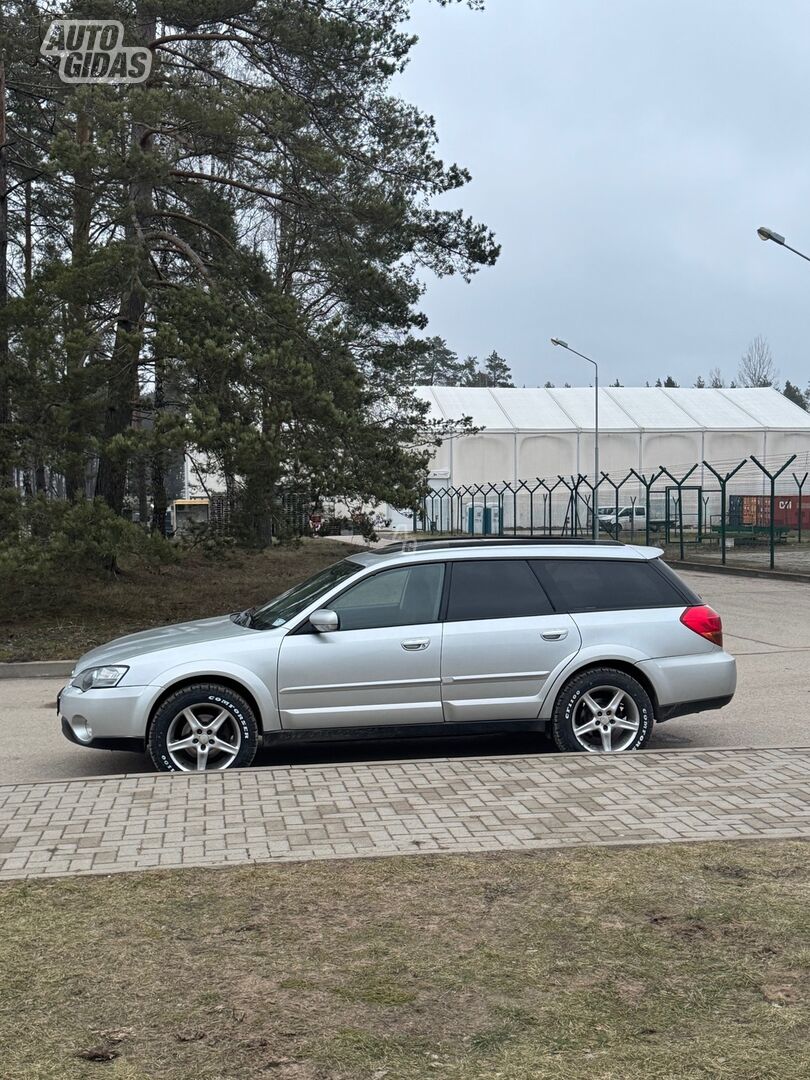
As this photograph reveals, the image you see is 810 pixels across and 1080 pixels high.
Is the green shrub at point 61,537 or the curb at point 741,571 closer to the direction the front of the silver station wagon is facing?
the green shrub

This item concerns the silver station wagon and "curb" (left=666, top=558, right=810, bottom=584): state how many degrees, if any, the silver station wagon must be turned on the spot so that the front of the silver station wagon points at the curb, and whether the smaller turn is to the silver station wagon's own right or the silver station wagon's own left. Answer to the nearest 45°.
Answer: approximately 90° to the silver station wagon's own right

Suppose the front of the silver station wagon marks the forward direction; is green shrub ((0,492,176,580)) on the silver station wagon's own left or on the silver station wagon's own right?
on the silver station wagon's own right

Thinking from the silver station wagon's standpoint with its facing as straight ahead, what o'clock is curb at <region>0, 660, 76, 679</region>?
The curb is roughly at 2 o'clock from the silver station wagon.

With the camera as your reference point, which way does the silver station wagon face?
facing to the left of the viewer
